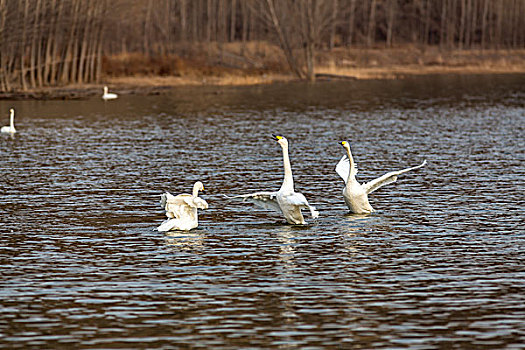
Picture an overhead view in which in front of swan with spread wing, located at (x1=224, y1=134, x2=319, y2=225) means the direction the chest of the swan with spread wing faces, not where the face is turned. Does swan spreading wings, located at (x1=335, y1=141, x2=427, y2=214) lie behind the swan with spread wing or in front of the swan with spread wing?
behind

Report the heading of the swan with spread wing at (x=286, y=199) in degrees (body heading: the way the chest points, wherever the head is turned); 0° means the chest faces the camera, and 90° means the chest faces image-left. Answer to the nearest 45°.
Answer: approximately 45°

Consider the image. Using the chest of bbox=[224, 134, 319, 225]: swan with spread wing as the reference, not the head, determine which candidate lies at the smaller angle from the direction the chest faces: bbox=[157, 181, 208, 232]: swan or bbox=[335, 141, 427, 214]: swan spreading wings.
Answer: the swan

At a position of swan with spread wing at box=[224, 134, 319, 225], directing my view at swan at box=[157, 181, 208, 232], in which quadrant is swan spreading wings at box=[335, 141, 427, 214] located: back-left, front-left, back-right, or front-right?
back-right

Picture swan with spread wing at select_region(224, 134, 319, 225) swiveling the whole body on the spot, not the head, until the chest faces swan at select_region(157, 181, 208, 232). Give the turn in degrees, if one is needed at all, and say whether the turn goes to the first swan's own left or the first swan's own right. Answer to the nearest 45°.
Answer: approximately 45° to the first swan's own right
